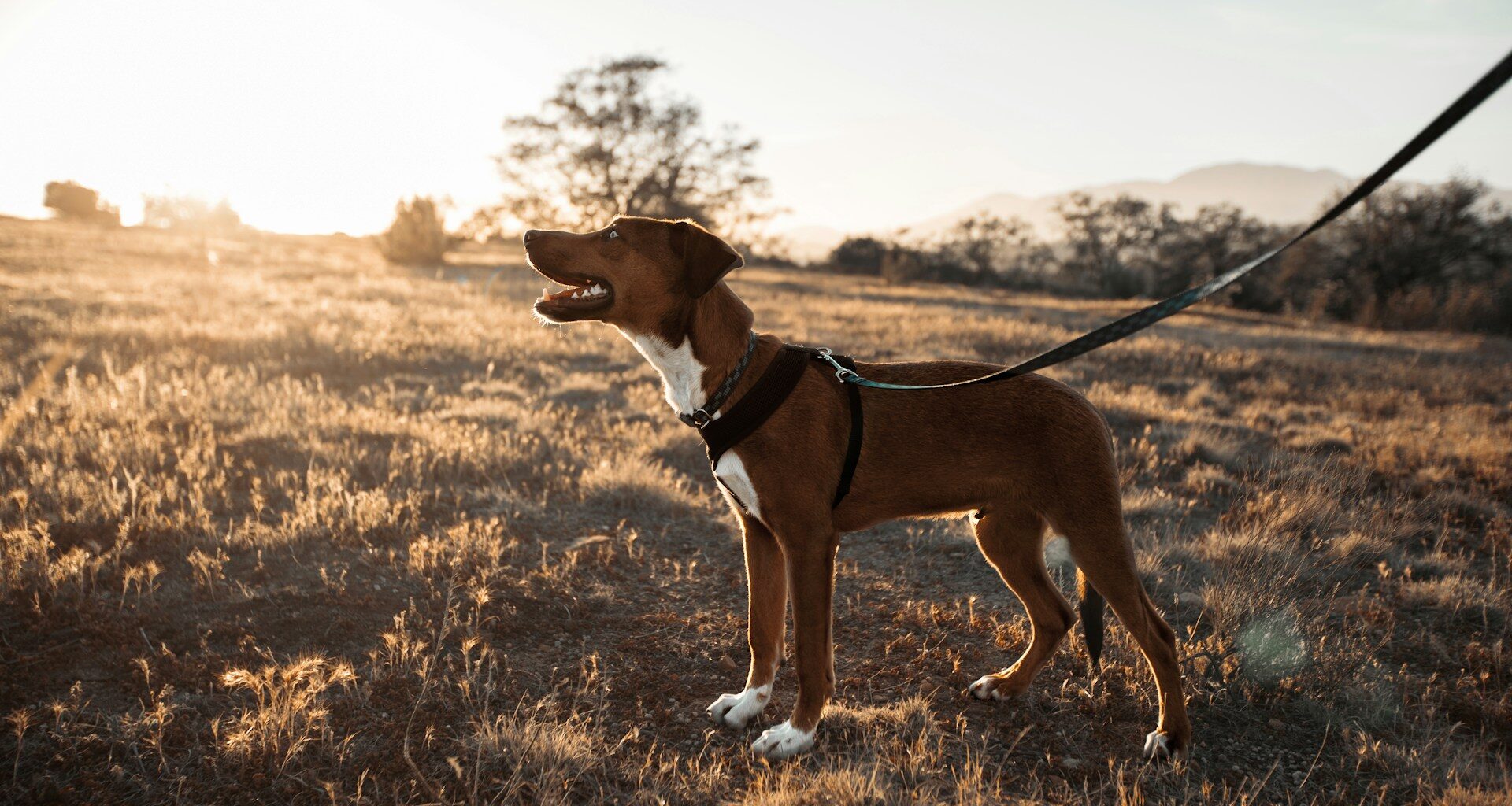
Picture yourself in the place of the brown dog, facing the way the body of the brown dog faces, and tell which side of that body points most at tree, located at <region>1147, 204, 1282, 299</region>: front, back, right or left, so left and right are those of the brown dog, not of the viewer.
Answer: right

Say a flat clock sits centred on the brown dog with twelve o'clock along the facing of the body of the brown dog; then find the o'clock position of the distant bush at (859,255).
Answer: The distant bush is roughly at 3 o'clock from the brown dog.

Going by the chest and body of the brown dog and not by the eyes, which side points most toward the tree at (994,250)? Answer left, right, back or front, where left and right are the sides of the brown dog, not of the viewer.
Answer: right

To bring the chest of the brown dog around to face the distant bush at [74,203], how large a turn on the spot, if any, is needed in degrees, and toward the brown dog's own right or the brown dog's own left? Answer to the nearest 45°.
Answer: approximately 45° to the brown dog's own right

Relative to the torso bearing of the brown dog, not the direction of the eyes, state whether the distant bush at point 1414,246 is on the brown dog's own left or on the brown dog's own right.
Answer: on the brown dog's own right

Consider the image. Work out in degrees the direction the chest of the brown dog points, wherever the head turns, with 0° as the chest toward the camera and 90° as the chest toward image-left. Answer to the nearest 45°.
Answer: approximately 90°
